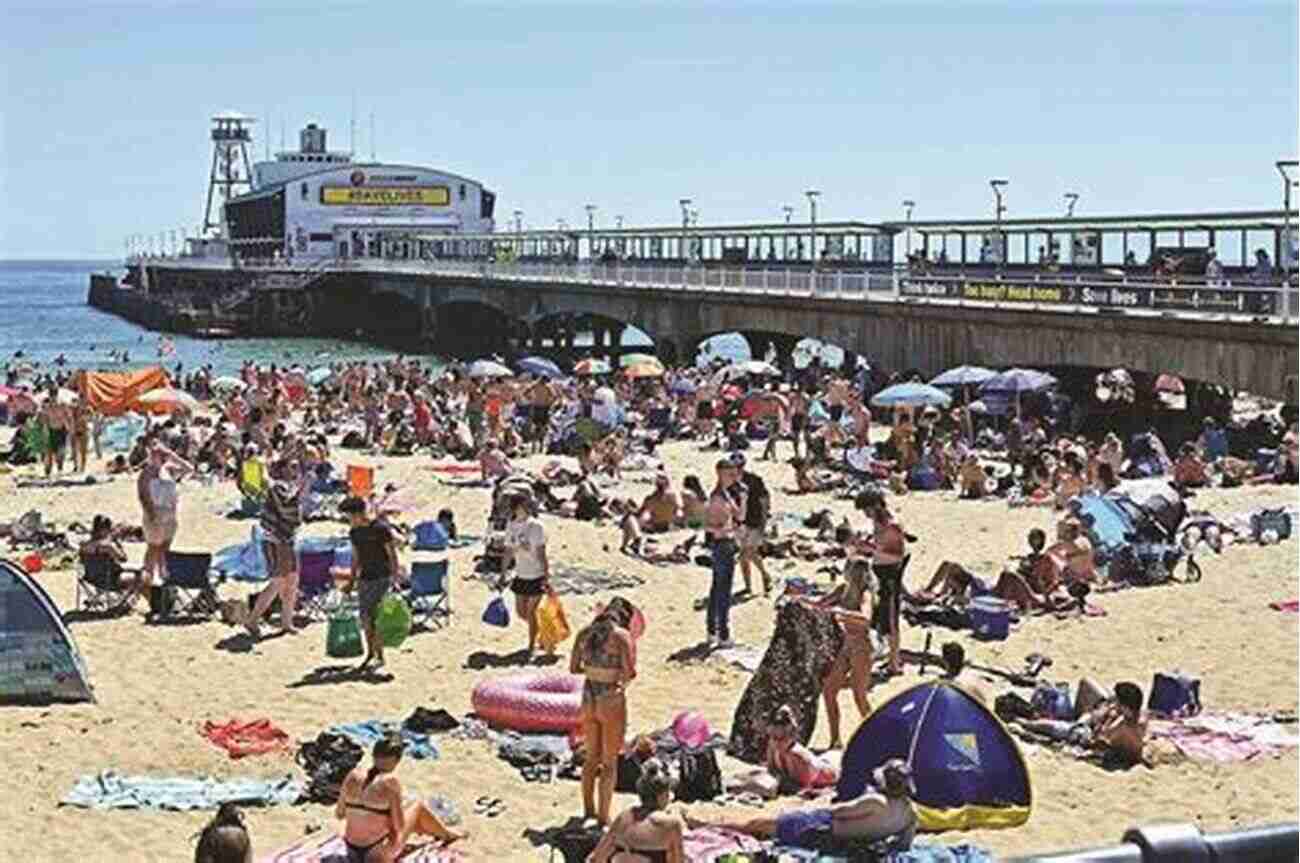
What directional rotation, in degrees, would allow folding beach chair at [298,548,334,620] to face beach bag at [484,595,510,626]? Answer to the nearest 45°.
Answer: approximately 135° to its right

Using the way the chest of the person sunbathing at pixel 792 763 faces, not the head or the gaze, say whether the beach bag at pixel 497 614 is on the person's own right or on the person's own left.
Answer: on the person's own right

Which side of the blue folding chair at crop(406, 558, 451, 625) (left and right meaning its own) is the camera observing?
back

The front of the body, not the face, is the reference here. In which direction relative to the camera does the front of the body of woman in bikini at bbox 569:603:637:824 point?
away from the camera

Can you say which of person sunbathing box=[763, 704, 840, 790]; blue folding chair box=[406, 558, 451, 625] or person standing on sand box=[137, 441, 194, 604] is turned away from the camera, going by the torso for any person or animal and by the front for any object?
the blue folding chair

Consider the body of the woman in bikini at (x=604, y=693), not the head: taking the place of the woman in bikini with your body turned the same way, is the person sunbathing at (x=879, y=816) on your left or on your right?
on your right

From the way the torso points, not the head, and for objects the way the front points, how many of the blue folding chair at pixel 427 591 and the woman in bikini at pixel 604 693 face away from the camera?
2

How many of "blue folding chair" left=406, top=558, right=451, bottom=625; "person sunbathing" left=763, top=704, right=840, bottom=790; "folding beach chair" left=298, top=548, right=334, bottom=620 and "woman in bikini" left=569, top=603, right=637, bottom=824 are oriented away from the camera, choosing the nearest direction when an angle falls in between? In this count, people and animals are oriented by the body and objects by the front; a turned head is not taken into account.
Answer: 3

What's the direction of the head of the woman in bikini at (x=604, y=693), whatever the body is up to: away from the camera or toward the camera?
away from the camera

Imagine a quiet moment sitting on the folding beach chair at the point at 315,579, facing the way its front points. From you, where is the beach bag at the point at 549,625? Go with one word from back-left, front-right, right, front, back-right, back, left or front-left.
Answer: back-right
